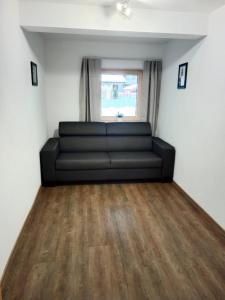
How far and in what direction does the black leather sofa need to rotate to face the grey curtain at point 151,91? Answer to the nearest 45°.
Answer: approximately 135° to its left

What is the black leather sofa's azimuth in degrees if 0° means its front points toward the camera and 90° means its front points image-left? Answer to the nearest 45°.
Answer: approximately 0°

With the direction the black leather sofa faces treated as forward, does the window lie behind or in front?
behind
